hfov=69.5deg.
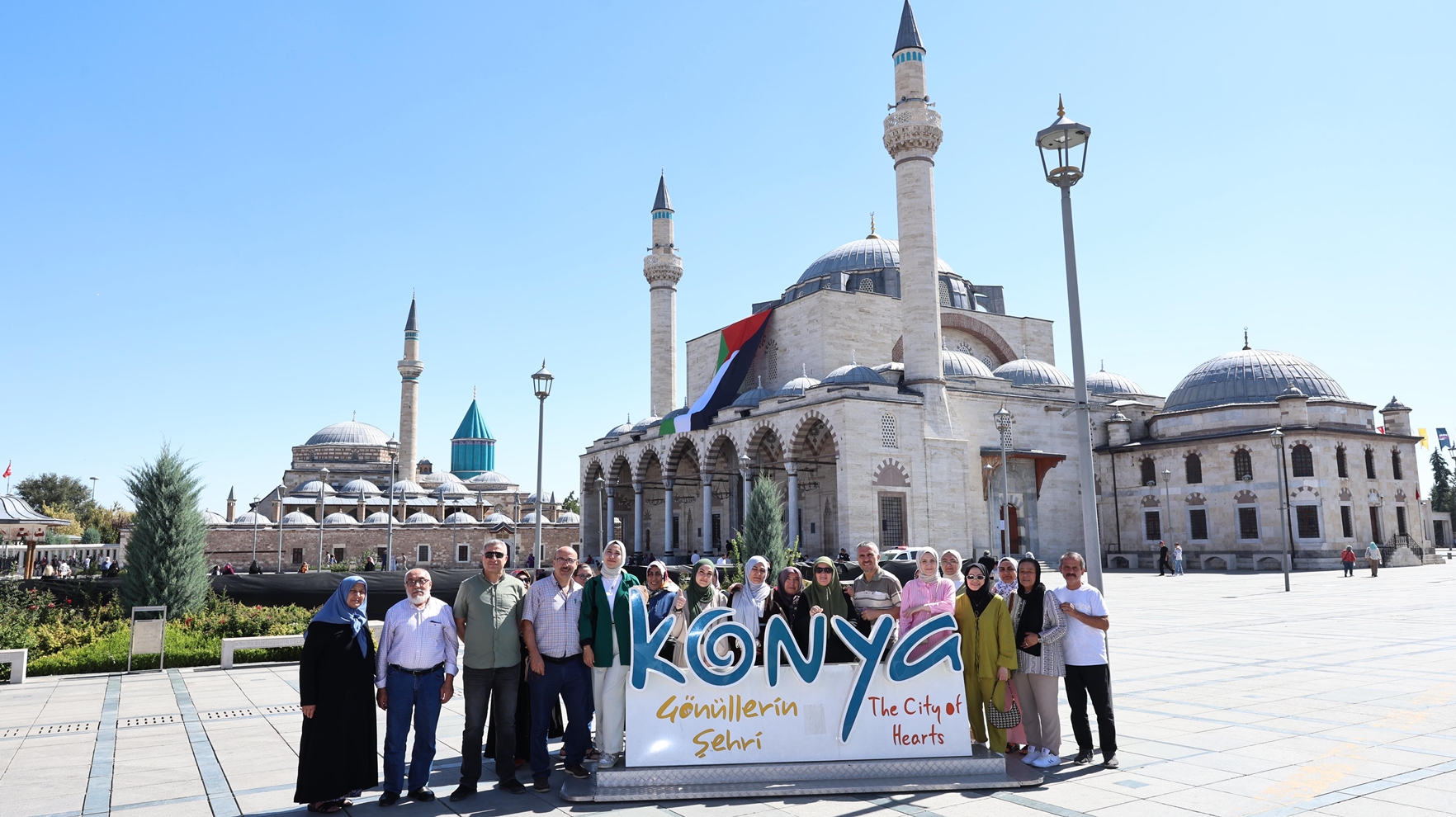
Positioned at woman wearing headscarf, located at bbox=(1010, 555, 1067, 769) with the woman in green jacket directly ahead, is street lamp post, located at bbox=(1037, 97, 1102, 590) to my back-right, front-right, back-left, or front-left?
back-right

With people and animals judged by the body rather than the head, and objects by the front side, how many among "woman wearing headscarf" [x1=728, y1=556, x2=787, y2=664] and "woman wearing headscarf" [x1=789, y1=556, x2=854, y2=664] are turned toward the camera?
2

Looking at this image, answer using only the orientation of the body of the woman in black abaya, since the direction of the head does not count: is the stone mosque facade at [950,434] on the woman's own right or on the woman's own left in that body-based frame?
on the woman's own left

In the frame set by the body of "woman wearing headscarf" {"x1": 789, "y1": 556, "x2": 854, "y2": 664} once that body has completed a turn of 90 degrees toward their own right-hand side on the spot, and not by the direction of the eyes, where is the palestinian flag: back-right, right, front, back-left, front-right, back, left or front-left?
right

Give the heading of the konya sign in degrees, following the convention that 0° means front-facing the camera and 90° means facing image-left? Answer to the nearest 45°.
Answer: approximately 0°

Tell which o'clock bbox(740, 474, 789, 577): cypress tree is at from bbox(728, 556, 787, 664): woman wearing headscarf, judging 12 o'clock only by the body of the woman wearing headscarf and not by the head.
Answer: The cypress tree is roughly at 6 o'clock from the woman wearing headscarf.

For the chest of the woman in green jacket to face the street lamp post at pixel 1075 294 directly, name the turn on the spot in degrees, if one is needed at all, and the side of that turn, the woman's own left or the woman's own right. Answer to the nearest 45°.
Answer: approximately 90° to the woman's own left

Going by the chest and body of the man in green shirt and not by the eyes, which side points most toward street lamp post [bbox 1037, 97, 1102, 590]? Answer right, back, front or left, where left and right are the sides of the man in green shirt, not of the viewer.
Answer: left

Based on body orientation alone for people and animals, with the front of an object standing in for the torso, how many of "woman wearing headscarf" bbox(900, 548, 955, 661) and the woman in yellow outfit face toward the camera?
2

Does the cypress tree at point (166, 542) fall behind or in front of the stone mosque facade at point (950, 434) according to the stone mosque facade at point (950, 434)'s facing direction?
in front
